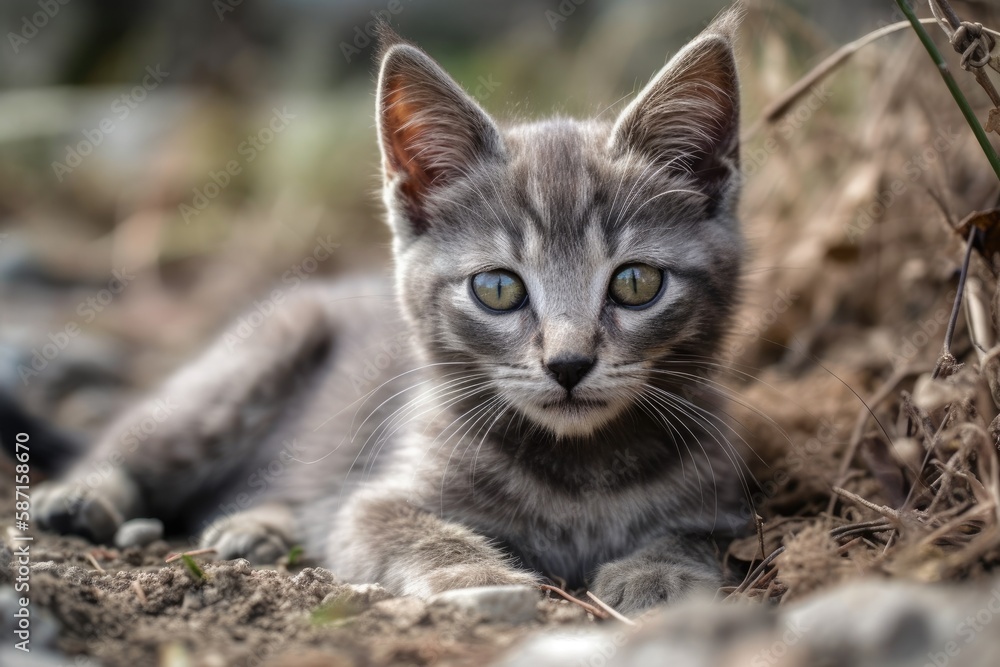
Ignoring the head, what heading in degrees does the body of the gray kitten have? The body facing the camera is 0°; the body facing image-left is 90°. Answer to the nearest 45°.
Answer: approximately 315°

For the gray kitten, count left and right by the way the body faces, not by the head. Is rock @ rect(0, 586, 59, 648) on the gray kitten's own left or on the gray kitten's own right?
on the gray kitten's own right

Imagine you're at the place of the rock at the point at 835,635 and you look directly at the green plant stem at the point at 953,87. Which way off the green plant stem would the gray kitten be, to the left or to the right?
left

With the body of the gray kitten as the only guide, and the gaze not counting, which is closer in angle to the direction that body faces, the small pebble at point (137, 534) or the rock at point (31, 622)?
the rock

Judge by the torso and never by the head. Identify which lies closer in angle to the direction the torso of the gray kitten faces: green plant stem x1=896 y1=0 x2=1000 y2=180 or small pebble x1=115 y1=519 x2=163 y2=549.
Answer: the green plant stem

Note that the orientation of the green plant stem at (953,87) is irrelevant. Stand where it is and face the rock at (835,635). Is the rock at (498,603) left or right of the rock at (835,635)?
right
